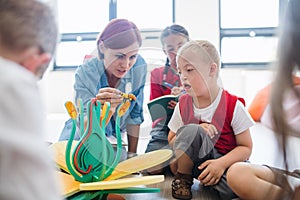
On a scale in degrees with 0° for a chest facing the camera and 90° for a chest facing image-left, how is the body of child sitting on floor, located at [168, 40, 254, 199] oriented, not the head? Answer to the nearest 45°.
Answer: approximately 45°

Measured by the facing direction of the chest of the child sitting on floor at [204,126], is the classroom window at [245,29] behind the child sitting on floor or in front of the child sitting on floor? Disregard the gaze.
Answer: behind

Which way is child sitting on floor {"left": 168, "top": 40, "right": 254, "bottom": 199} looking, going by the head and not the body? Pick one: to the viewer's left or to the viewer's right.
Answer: to the viewer's left
